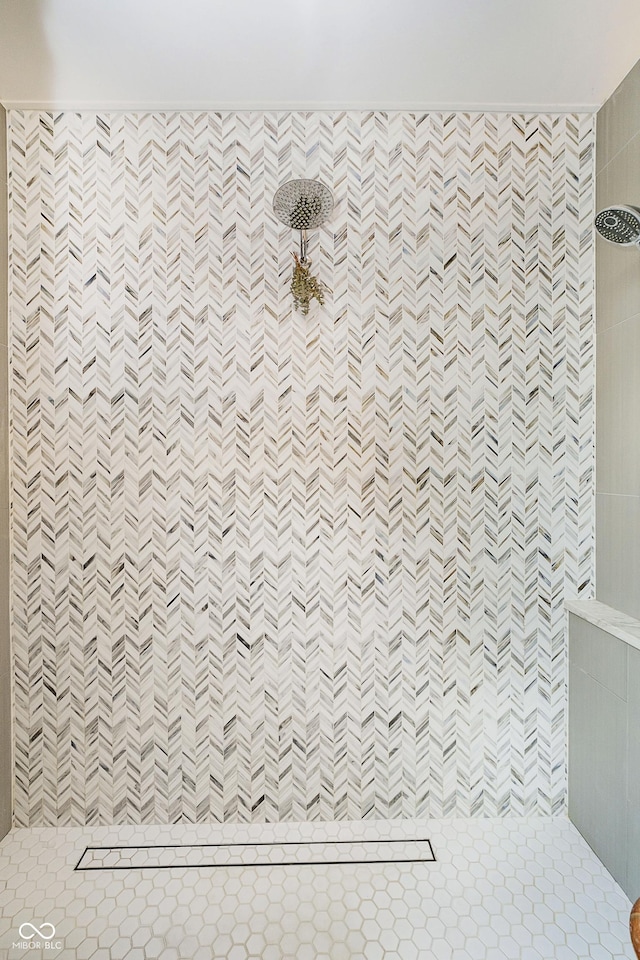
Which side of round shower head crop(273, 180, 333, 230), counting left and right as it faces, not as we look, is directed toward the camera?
front

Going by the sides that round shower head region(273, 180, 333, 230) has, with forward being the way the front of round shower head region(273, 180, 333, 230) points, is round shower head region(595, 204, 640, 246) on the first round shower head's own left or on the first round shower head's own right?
on the first round shower head's own left
